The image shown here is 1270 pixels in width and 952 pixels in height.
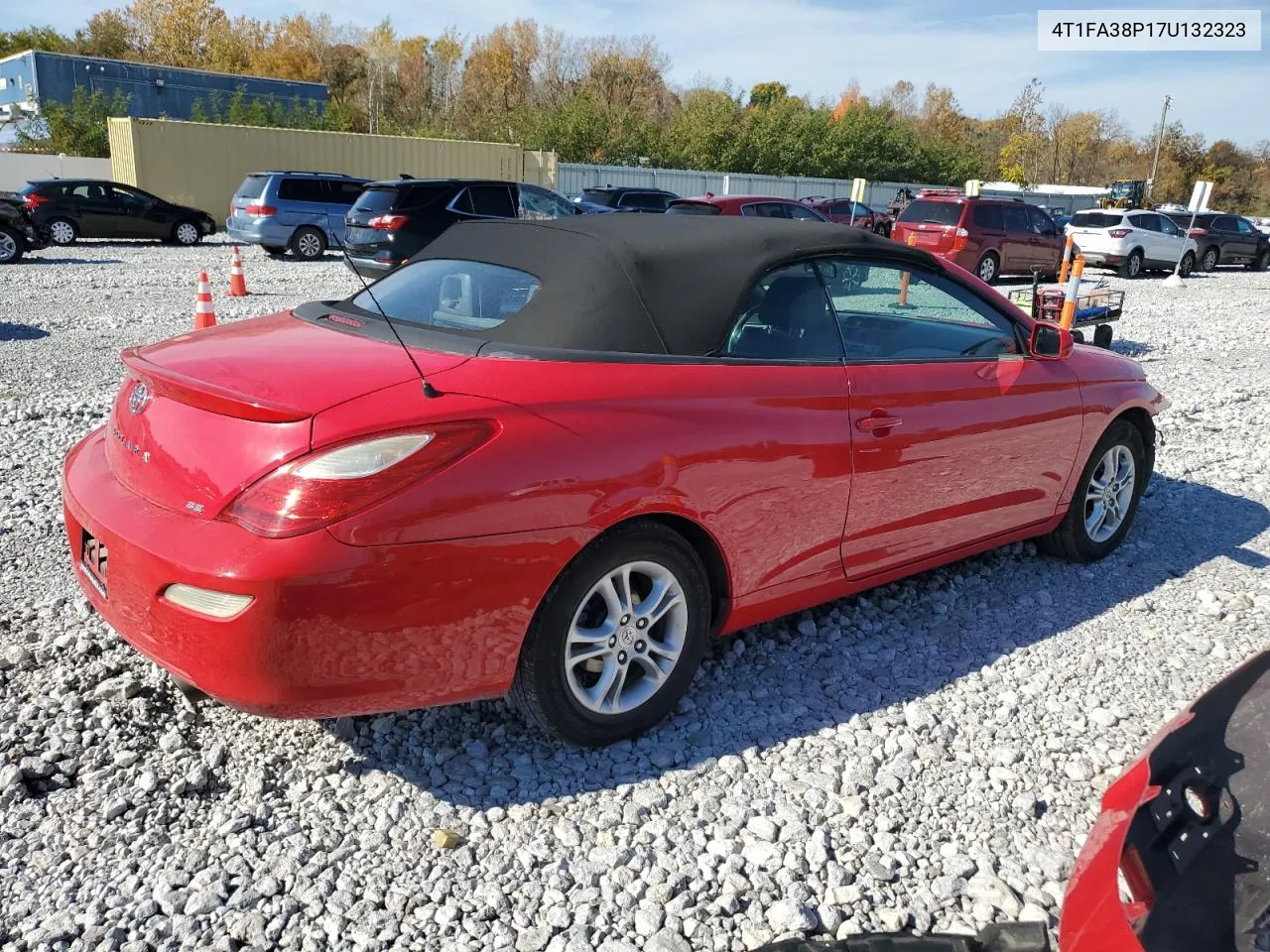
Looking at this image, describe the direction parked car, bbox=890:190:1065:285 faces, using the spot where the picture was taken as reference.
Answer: facing away from the viewer and to the right of the viewer

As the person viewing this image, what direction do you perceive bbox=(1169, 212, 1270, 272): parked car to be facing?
facing away from the viewer and to the right of the viewer

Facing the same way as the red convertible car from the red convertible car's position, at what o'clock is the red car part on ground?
The red car part on ground is roughly at 3 o'clock from the red convertible car.

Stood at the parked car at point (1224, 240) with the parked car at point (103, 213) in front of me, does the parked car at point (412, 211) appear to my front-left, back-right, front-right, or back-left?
front-left

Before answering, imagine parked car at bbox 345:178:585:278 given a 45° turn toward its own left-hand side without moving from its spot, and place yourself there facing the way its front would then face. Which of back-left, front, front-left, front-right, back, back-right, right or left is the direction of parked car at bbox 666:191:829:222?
right

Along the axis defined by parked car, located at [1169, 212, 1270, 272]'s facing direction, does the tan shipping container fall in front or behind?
behind

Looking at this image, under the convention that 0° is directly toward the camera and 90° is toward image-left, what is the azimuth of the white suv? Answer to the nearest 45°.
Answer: approximately 225°

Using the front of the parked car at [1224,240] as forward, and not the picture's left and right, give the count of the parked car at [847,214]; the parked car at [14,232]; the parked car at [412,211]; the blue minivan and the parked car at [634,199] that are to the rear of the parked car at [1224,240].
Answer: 5

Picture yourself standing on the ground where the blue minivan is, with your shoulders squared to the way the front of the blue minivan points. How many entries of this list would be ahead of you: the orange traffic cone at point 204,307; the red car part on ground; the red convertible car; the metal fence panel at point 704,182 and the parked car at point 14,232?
1

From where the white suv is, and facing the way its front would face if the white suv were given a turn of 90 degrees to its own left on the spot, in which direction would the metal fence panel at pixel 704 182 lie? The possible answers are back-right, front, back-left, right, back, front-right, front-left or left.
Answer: front

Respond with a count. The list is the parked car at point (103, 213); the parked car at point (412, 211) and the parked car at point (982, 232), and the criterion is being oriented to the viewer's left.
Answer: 0

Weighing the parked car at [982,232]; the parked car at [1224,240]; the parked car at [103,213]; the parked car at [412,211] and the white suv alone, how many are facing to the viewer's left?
0

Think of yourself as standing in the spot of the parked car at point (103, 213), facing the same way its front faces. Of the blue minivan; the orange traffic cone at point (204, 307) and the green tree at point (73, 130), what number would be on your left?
1

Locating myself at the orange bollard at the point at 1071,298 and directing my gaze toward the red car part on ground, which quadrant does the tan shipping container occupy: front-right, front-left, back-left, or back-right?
back-right

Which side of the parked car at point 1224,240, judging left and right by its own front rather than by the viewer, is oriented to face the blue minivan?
back
